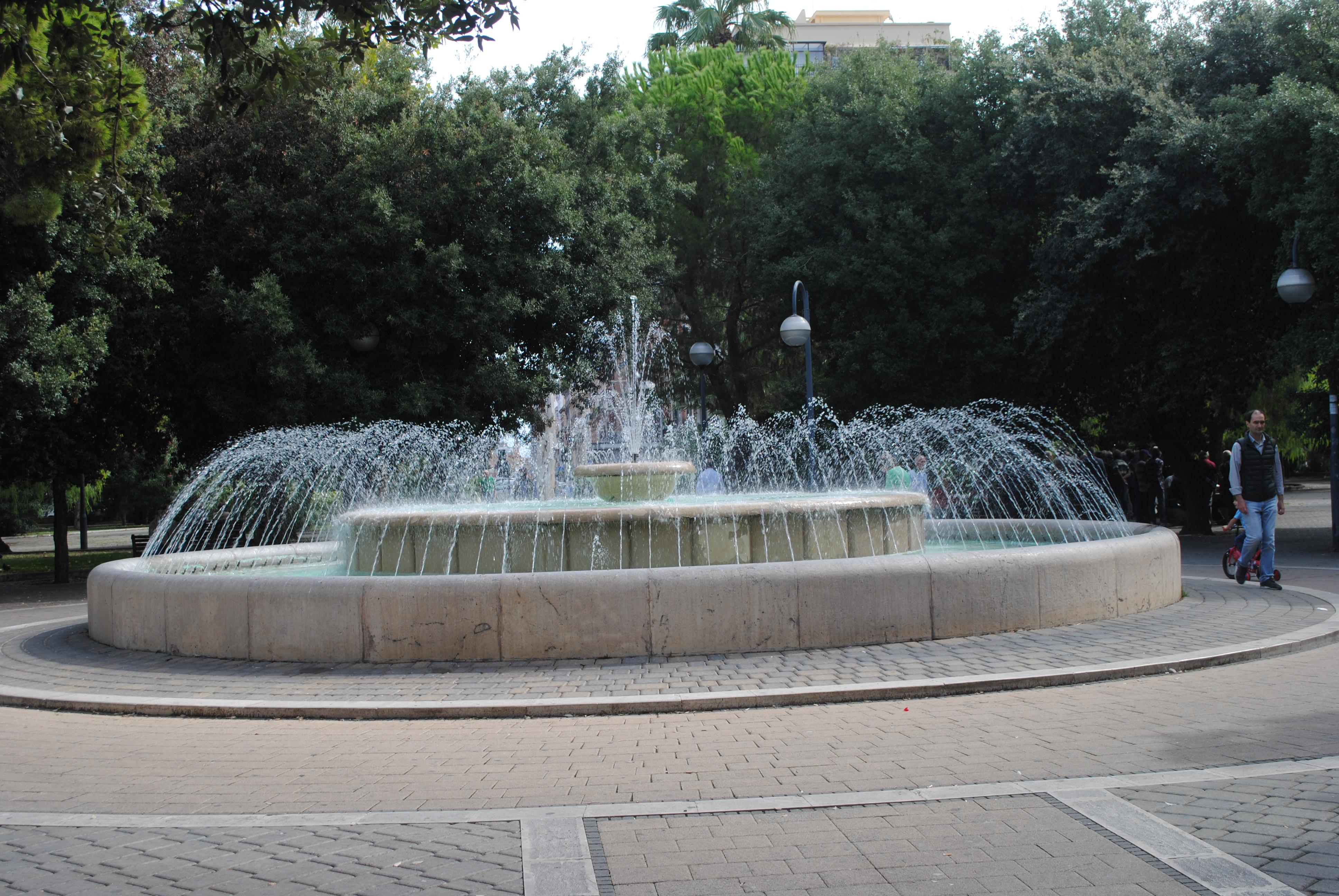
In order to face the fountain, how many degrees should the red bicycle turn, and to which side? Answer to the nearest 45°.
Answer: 0° — it already faces it

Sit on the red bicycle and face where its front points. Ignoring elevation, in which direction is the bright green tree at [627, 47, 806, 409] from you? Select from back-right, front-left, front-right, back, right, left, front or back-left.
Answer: right

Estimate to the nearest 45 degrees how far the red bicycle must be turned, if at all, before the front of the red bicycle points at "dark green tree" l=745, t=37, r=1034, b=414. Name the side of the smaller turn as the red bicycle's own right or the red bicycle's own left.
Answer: approximately 90° to the red bicycle's own right

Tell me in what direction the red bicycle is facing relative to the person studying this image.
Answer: facing the viewer and to the left of the viewer

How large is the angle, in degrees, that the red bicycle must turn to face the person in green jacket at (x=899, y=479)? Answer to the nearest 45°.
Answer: approximately 45° to its right

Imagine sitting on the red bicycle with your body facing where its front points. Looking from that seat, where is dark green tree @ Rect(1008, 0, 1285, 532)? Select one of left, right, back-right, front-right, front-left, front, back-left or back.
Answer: front-right
